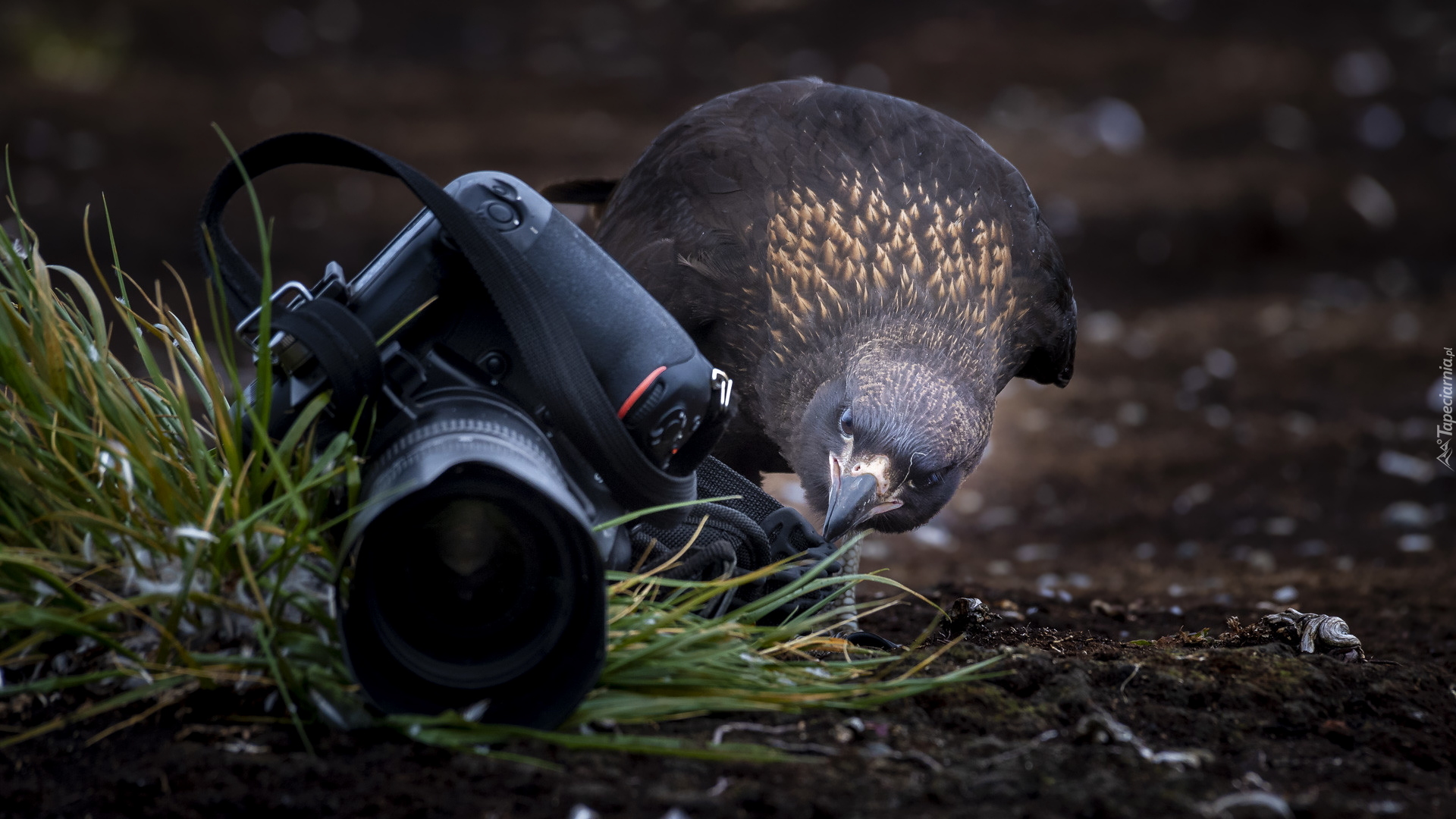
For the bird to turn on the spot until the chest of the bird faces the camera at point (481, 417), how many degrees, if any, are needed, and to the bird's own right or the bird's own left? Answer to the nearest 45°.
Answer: approximately 45° to the bird's own right

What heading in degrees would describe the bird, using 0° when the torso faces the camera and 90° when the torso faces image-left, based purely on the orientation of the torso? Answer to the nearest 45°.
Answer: approximately 0°
